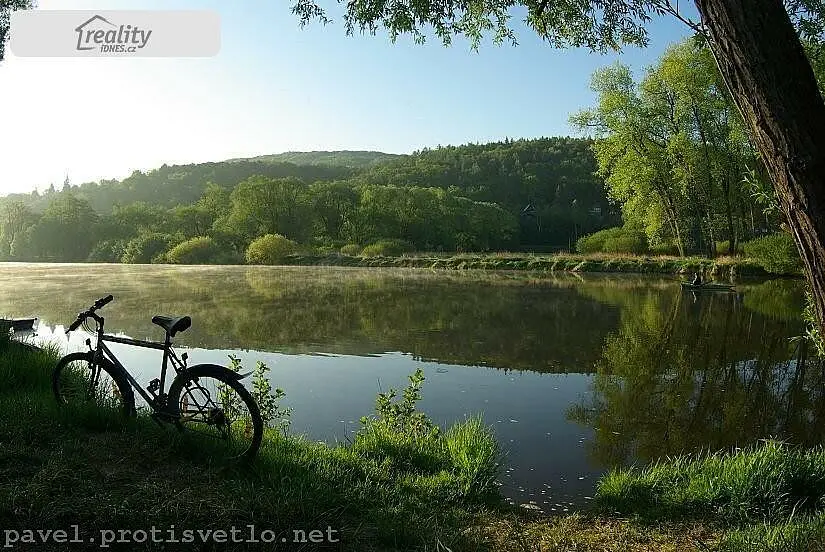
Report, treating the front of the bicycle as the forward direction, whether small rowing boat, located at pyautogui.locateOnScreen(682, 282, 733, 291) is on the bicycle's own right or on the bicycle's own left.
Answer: on the bicycle's own right

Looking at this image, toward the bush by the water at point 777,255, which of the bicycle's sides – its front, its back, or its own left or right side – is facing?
right

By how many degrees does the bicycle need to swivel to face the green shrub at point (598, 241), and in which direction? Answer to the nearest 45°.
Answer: approximately 90° to its right

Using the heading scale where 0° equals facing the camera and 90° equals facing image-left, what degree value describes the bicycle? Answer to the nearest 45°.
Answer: approximately 135°

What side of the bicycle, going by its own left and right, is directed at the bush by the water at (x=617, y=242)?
right

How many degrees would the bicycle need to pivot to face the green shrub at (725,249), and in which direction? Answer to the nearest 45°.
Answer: approximately 90° to its right
